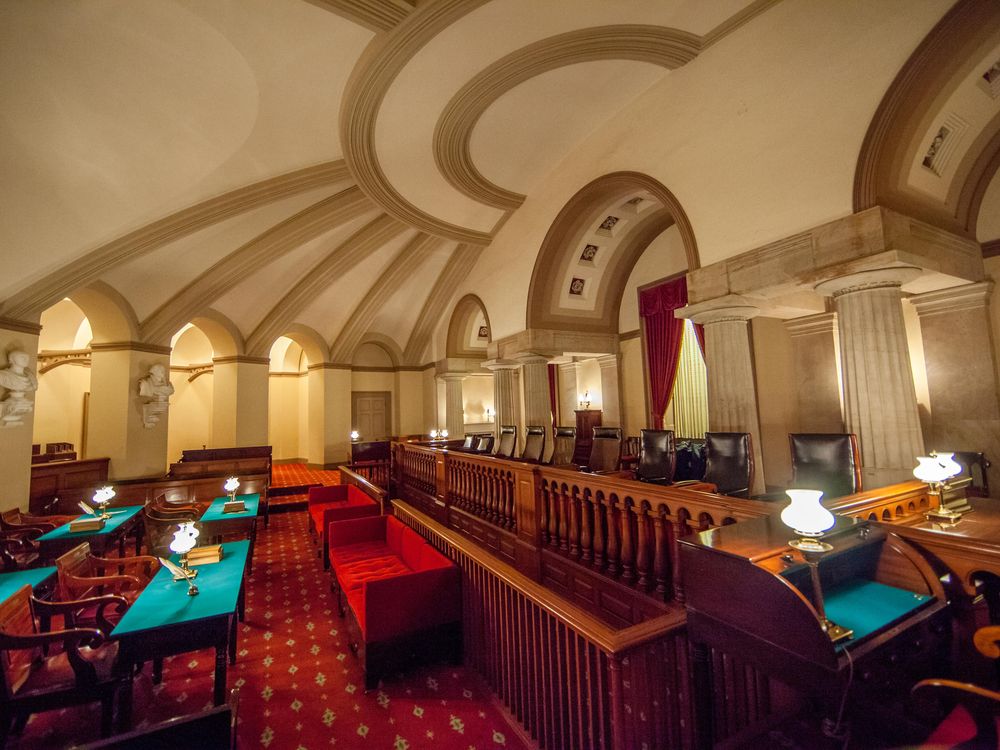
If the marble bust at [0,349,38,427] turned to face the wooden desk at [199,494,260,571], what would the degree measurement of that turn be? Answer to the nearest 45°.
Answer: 0° — it already faces it

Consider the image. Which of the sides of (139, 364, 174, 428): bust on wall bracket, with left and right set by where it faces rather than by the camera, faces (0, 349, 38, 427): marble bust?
right

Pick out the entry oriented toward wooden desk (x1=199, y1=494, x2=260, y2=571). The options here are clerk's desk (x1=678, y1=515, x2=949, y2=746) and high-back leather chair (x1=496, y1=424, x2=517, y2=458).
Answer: the high-back leather chair

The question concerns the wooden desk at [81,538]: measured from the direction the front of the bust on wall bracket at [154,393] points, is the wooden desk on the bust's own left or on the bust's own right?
on the bust's own right

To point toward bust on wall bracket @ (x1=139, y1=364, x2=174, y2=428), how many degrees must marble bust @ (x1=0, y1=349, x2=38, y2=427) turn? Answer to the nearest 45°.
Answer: approximately 90° to its left

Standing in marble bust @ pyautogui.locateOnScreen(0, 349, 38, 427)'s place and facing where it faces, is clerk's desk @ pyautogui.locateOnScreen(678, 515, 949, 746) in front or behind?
in front

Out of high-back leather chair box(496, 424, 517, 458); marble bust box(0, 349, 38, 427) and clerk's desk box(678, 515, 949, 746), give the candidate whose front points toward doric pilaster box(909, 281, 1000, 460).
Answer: the marble bust

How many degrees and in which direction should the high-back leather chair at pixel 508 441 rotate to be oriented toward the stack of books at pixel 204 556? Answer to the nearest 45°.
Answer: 0° — it already faces it

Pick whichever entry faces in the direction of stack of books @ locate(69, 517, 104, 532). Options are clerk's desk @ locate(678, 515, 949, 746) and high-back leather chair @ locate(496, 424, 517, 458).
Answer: the high-back leather chair

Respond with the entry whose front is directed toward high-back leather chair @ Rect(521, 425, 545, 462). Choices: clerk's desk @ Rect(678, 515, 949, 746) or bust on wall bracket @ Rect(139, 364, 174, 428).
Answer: the bust on wall bracket

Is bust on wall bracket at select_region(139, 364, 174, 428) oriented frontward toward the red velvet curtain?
yes

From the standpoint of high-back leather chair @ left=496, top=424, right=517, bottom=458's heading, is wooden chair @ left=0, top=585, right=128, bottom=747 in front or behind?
in front

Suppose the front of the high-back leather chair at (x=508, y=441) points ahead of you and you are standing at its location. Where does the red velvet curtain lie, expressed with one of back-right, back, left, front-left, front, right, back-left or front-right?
back-left

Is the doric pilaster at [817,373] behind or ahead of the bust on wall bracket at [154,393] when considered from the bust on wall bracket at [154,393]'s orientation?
ahead
